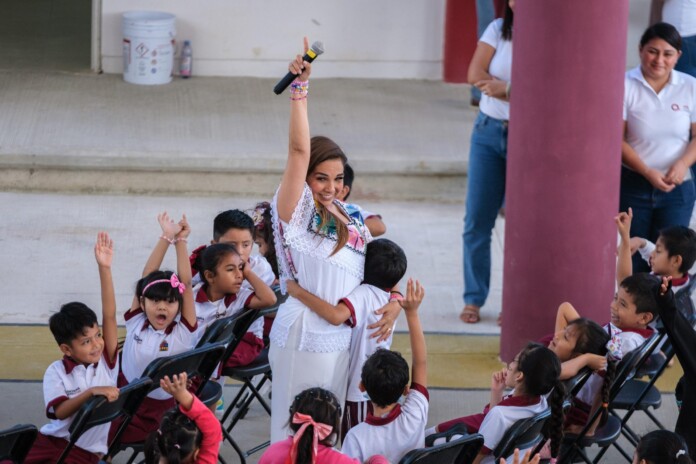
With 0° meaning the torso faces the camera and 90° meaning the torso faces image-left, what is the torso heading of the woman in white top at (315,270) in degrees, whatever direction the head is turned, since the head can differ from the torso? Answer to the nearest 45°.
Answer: approximately 315°

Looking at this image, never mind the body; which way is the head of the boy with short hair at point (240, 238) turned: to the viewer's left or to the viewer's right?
to the viewer's right

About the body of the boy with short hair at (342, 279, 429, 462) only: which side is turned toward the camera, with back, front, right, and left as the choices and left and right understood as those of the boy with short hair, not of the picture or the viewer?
back

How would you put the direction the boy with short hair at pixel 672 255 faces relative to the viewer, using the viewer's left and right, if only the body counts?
facing to the left of the viewer

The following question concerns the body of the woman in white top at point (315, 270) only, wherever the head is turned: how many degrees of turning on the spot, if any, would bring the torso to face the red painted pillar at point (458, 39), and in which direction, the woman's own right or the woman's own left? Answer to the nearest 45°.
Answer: approximately 135° to the woman's own left

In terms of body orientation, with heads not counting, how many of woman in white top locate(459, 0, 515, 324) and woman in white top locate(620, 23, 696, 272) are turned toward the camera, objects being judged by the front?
2

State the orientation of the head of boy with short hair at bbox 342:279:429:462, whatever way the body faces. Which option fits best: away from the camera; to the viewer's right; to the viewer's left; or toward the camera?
away from the camera

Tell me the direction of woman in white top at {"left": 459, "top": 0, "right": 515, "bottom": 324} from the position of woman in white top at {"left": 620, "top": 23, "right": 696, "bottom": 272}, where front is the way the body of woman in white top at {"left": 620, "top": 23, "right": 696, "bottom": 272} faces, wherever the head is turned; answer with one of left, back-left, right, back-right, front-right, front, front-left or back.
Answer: right

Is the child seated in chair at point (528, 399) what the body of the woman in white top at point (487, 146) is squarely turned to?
yes
